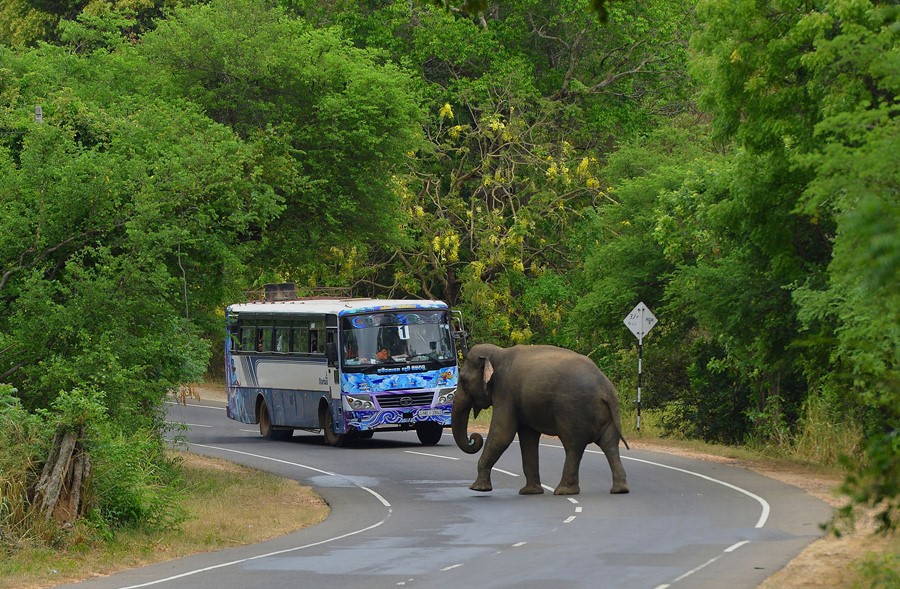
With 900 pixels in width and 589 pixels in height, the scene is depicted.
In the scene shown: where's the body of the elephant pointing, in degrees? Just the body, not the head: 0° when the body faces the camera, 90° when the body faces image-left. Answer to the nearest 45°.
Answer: approximately 90°

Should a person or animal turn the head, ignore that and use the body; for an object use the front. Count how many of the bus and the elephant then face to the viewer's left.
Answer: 1

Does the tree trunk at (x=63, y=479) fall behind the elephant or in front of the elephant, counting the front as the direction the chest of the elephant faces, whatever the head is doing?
in front

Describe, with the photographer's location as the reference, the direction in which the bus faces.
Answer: facing the viewer and to the right of the viewer

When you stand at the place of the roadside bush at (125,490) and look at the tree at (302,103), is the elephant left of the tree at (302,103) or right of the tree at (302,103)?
right

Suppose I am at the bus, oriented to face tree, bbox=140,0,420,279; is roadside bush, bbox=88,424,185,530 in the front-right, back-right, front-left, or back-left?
back-left

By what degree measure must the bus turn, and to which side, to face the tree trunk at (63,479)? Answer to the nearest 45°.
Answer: approximately 45° to its right
